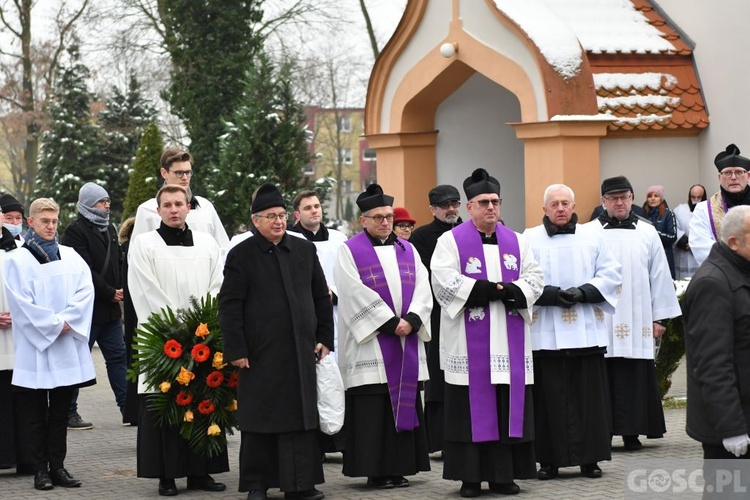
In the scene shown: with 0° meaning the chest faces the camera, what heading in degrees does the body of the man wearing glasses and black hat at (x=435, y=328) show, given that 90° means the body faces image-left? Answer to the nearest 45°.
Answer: approximately 315°

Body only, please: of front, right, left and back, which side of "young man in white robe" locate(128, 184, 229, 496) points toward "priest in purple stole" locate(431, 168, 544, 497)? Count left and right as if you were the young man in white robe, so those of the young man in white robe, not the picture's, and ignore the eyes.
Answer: left

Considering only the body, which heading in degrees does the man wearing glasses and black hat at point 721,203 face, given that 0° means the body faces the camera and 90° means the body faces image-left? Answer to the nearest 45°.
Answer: approximately 0°

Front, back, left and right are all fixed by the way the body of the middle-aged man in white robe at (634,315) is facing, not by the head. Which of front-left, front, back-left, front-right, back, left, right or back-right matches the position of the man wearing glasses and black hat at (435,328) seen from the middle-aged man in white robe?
right

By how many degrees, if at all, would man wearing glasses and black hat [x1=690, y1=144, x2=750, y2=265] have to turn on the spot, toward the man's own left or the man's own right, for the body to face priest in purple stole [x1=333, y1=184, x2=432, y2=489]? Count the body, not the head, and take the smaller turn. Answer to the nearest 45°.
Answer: approximately 45° to the man's own right

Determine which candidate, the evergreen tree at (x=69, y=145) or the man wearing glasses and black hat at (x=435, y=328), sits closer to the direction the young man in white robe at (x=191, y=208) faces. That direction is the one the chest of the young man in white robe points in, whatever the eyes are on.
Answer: the man wearing glasses and black hat

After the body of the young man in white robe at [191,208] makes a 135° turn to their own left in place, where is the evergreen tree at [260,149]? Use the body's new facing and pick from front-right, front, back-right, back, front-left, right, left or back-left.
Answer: front

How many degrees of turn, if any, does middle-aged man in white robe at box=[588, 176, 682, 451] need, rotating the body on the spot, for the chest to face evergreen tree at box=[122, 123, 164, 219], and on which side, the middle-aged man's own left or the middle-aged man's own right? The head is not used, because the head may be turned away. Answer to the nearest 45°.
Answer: approximately 135° to the middle-aged man's own right

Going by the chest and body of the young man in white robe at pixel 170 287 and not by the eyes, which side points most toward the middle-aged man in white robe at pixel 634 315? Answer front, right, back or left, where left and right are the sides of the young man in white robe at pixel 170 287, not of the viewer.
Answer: left
